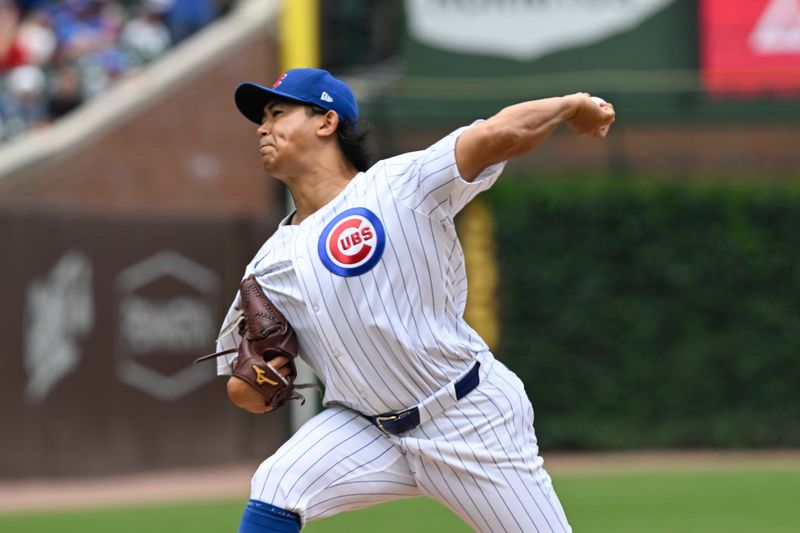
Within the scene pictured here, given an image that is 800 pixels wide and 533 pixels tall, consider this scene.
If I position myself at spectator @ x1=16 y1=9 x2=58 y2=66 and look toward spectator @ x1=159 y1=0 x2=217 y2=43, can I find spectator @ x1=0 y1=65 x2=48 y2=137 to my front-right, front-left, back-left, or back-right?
back-right

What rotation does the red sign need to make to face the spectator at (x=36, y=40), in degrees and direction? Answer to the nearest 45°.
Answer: approximately 90° to its right

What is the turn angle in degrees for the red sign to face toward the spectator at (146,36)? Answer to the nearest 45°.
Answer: approximately 90° to its right

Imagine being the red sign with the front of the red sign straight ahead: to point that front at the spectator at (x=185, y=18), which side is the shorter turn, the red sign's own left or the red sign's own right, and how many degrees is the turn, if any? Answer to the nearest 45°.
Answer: approximately 90° to the red sign's own right

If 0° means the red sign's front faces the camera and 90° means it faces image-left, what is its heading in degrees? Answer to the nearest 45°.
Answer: approximately 0°

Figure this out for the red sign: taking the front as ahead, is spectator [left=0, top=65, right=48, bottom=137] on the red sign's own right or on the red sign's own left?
on the red sign's own right
